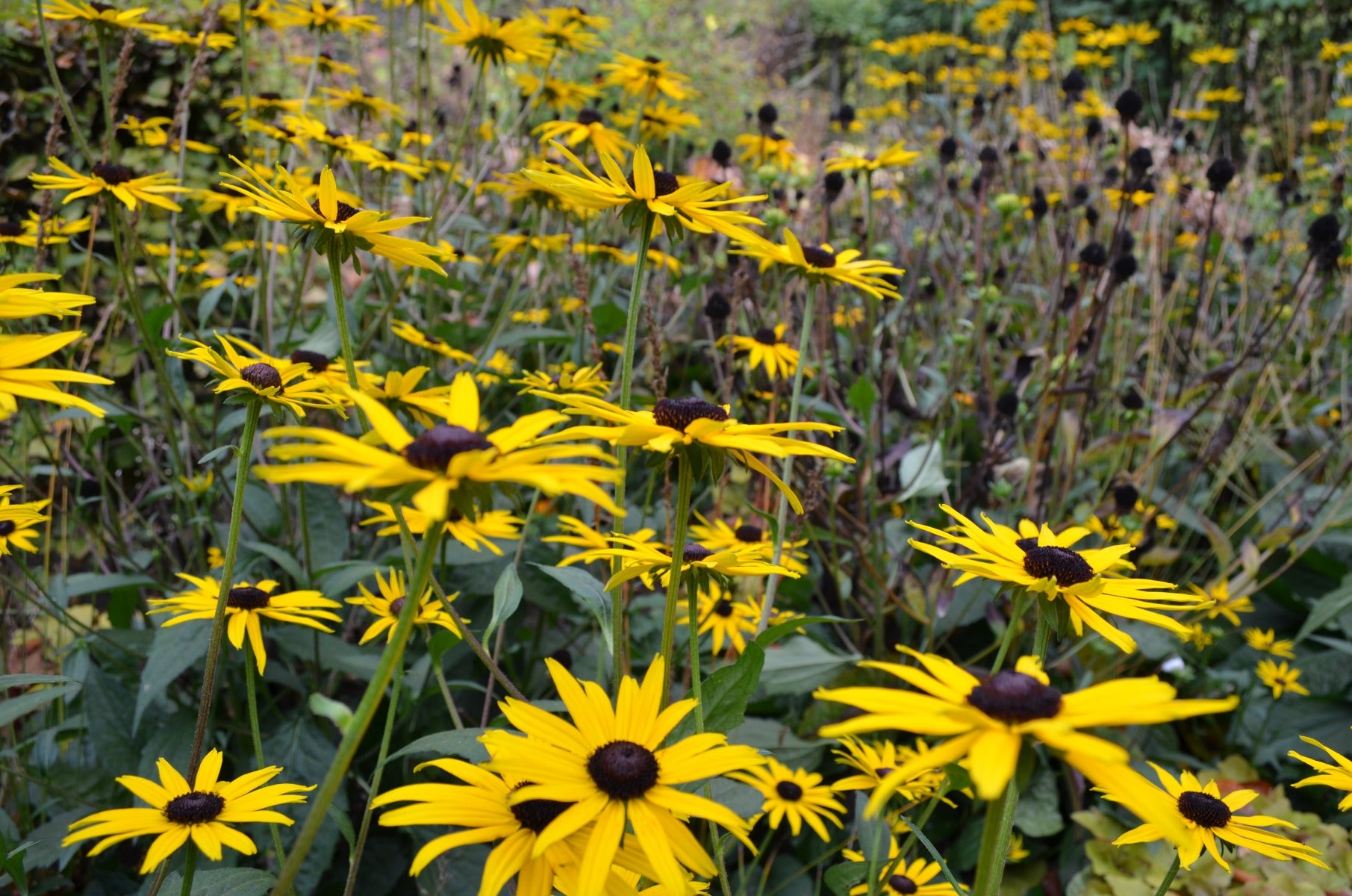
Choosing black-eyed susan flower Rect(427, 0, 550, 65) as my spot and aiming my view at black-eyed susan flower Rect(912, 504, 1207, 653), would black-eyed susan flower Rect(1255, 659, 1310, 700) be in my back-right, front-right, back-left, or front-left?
front-left

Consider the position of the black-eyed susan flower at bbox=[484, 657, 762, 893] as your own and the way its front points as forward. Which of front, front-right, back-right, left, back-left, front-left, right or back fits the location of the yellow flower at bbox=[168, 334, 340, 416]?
back-right

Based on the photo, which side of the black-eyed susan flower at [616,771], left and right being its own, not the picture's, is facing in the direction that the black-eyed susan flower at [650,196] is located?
back

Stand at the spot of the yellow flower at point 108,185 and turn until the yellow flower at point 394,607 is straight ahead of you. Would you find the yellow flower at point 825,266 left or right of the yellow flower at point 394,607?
left

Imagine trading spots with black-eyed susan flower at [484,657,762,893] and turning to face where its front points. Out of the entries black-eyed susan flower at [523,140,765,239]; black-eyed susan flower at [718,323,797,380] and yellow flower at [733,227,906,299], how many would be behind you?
3

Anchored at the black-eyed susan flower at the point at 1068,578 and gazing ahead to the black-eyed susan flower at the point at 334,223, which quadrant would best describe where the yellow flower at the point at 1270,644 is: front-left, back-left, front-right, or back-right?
back-right

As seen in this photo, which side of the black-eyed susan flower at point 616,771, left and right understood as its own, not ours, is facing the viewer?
front

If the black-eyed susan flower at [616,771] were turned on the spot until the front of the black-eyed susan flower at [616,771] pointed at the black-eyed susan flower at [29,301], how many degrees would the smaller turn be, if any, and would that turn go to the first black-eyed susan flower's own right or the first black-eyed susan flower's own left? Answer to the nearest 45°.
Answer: approximately 90° to the first black-eyed susan flower's own right
